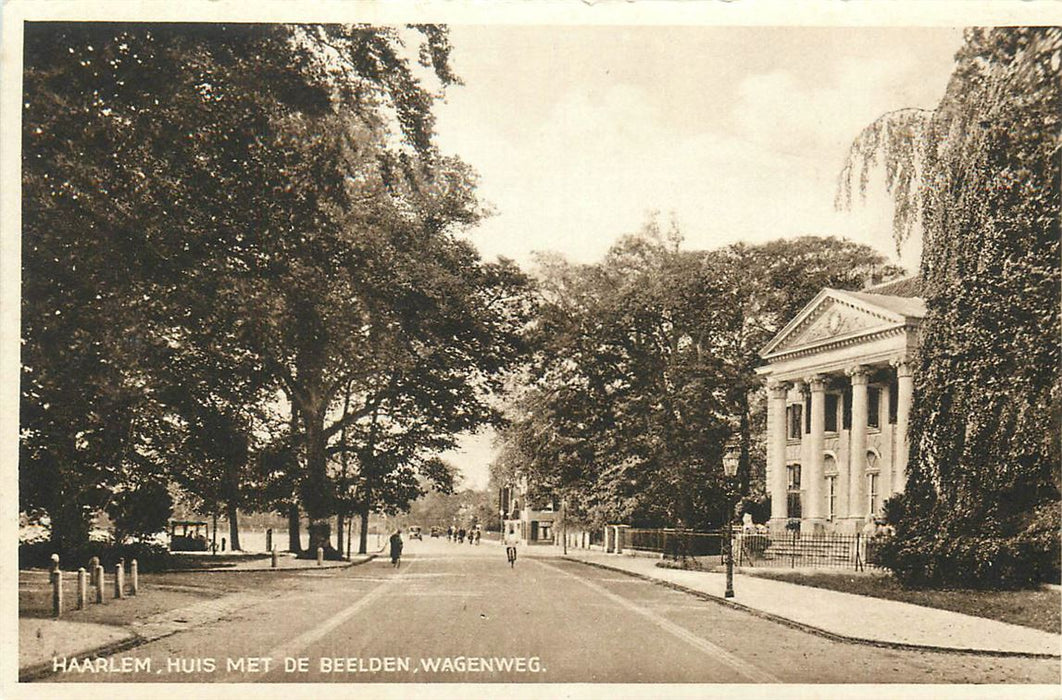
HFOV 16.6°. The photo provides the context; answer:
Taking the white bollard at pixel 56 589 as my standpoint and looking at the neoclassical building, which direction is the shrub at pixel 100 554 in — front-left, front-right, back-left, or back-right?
front-left

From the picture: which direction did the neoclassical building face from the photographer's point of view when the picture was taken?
facing the viewer and to the left of the viewer

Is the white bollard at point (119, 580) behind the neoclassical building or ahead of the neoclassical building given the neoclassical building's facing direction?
ahead
